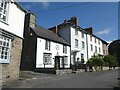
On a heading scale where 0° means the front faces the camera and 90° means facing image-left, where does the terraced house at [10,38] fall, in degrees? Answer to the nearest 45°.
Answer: approximately 315°

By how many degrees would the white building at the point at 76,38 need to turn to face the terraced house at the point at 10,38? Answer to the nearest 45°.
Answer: approximately 45° to its right

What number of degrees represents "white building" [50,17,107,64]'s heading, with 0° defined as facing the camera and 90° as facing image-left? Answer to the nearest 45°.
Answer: approximately 315°

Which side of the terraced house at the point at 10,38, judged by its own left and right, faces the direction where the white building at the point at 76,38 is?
left

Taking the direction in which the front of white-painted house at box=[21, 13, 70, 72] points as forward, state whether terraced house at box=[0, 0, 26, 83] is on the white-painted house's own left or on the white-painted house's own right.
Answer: on the white-painted house's own right

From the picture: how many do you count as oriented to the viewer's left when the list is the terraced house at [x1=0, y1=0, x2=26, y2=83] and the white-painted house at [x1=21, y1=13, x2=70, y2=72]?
0

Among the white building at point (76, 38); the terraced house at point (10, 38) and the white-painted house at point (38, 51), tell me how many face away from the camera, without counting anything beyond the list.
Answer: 0

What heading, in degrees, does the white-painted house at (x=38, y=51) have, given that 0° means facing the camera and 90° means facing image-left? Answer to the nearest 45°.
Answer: approximately 315°

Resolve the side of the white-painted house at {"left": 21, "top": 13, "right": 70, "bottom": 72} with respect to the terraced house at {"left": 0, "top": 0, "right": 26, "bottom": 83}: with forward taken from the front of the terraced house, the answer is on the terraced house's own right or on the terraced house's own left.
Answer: on the terraced house's own left

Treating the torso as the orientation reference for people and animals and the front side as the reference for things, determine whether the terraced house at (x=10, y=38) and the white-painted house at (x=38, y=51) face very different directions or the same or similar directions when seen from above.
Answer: same or similar directions

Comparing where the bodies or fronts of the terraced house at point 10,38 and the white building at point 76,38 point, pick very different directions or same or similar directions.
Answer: same or similar directions

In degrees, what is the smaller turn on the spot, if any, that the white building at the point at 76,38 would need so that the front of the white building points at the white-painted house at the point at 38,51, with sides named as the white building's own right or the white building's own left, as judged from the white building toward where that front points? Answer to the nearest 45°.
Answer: approximately 90° to the white building's own right

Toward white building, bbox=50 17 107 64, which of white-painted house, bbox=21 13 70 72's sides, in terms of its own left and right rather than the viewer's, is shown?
left
